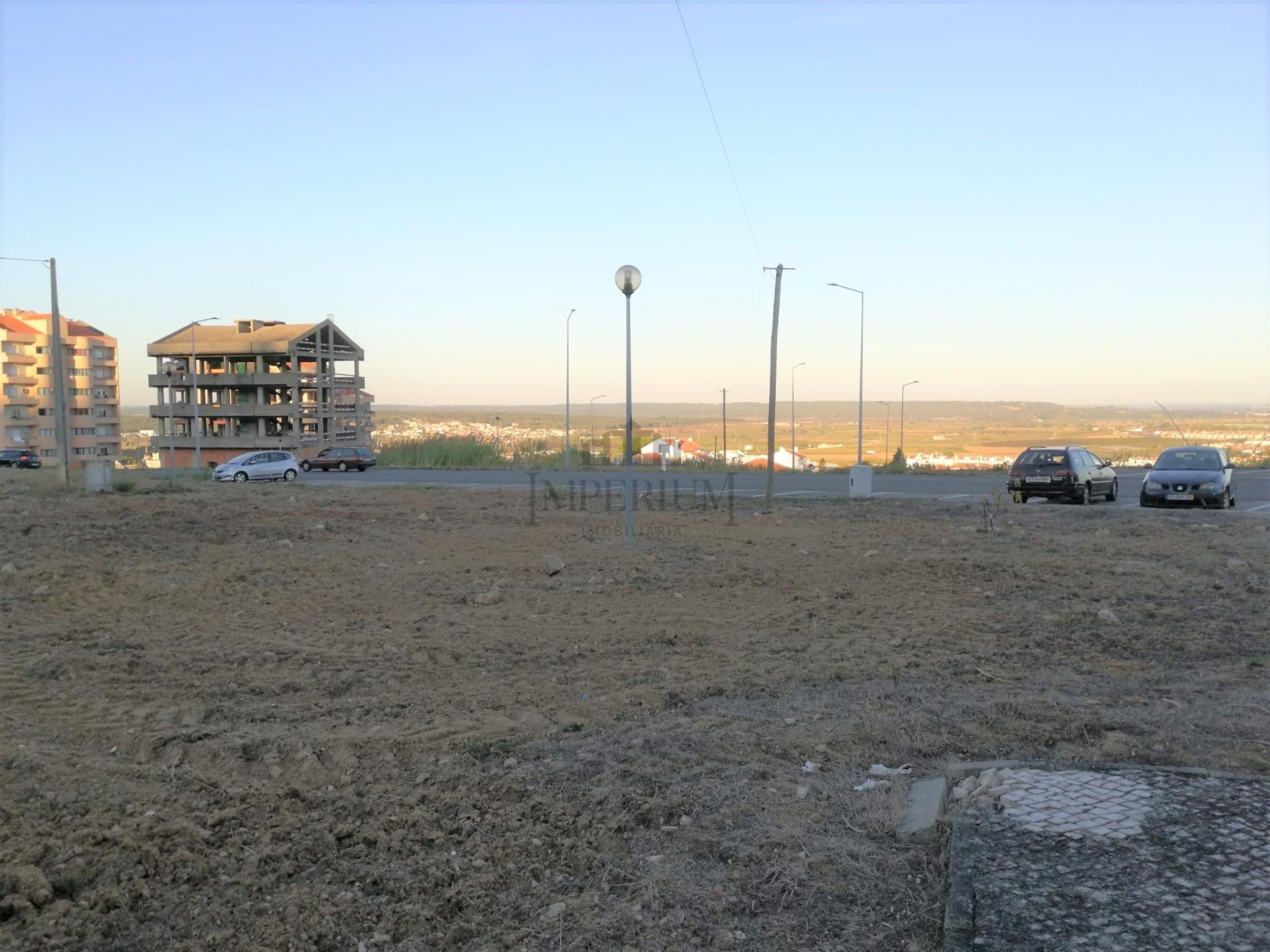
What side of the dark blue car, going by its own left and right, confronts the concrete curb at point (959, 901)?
front

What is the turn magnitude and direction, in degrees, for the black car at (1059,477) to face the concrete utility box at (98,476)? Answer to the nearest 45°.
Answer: approximately 135° to its left

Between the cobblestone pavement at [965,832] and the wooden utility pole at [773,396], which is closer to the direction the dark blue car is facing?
the cobblestone pavement

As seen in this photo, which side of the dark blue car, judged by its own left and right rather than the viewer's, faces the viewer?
front

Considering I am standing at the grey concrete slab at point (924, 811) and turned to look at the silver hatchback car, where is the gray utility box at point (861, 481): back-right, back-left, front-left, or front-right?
front-right

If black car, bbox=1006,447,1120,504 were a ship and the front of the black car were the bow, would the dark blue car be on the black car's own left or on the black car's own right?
on the black car's own right

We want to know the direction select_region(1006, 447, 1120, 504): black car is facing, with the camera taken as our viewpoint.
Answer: facing away from the viewer and to the right of the viewer

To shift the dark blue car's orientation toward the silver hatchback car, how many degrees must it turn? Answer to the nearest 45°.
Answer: approximately 90° to its right

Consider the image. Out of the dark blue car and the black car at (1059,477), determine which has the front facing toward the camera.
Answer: the dark blue car

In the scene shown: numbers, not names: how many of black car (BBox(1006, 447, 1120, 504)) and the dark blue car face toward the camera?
1
